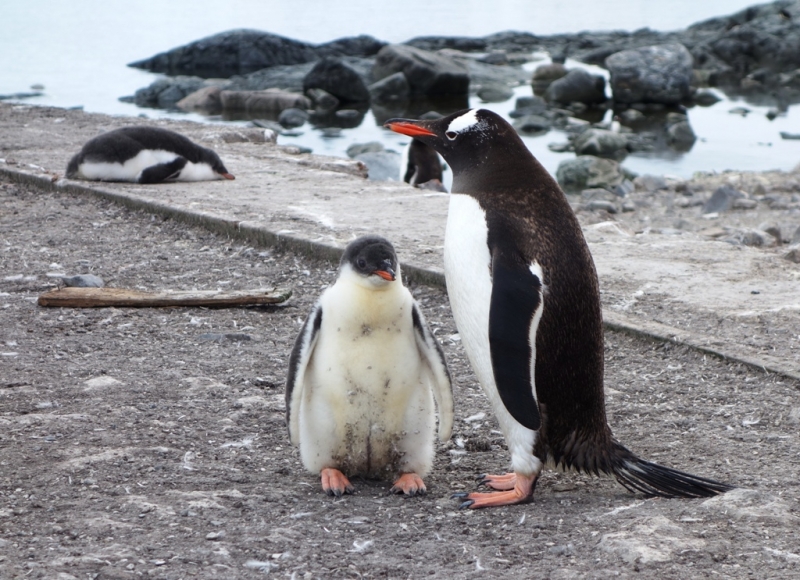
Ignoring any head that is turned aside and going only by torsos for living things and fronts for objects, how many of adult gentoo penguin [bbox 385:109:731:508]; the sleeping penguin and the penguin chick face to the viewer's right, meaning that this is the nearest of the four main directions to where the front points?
1

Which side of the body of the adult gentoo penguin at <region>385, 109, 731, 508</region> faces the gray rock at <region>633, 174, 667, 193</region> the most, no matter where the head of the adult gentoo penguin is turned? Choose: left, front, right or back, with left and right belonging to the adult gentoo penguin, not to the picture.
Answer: right

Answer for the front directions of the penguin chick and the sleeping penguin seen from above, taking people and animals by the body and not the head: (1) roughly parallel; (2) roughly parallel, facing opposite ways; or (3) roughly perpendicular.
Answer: roughly perpendicular

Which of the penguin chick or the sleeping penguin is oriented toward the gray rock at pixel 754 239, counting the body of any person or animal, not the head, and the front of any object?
the sleeping penguin

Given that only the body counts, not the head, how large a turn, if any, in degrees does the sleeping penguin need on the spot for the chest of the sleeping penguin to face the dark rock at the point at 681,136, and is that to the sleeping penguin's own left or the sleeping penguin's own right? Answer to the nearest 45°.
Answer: approximately 45° to the sleeping penguin's own left

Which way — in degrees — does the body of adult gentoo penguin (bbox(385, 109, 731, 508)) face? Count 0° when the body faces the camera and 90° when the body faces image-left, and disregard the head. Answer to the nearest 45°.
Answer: approximately 90°

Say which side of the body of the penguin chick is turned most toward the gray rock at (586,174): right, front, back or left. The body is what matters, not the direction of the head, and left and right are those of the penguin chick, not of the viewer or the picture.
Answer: back

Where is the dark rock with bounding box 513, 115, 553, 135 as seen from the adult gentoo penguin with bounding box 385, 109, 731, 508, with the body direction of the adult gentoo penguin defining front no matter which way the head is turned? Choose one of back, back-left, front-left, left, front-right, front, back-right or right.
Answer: right

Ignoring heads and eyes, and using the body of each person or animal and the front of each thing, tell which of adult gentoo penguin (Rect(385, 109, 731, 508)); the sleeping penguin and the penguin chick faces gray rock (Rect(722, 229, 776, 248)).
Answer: the sleeping penguin

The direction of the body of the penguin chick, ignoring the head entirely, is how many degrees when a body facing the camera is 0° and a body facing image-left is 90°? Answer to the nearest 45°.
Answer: approximately 0°

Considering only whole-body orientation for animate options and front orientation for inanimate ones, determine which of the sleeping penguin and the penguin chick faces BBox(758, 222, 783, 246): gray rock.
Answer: the sleeping penguin

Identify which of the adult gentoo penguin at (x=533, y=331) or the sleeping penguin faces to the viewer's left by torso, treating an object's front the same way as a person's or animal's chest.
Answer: the adult gentoo penguin

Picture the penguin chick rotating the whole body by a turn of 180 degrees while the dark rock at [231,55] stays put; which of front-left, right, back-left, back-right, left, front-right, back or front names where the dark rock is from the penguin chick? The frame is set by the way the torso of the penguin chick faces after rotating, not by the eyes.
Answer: front

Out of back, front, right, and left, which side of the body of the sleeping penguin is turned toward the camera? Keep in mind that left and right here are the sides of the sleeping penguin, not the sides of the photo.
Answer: right
